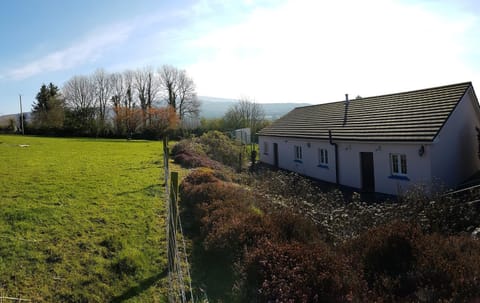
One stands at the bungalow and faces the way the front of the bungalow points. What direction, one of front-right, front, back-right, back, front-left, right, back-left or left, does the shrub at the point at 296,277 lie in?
front-left

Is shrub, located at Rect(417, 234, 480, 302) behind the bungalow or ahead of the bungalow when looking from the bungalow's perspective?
ahead

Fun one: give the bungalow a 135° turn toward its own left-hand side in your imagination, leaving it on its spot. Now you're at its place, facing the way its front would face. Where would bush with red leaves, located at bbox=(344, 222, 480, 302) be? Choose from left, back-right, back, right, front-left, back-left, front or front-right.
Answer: right

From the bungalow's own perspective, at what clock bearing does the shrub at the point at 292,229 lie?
The shrub is roughly at 11 o'clock from the bungalow.

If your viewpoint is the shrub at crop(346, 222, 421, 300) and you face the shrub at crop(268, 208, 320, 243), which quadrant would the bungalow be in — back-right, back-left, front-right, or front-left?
front-right

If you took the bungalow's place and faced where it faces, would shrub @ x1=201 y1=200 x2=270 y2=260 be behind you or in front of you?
in front

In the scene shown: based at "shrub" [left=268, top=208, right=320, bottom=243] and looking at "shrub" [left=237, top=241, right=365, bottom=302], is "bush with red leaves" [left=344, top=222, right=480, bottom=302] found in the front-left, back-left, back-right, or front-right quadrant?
front-left

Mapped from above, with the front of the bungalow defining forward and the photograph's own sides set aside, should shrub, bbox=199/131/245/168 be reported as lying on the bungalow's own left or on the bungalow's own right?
on the bungalow's own right
